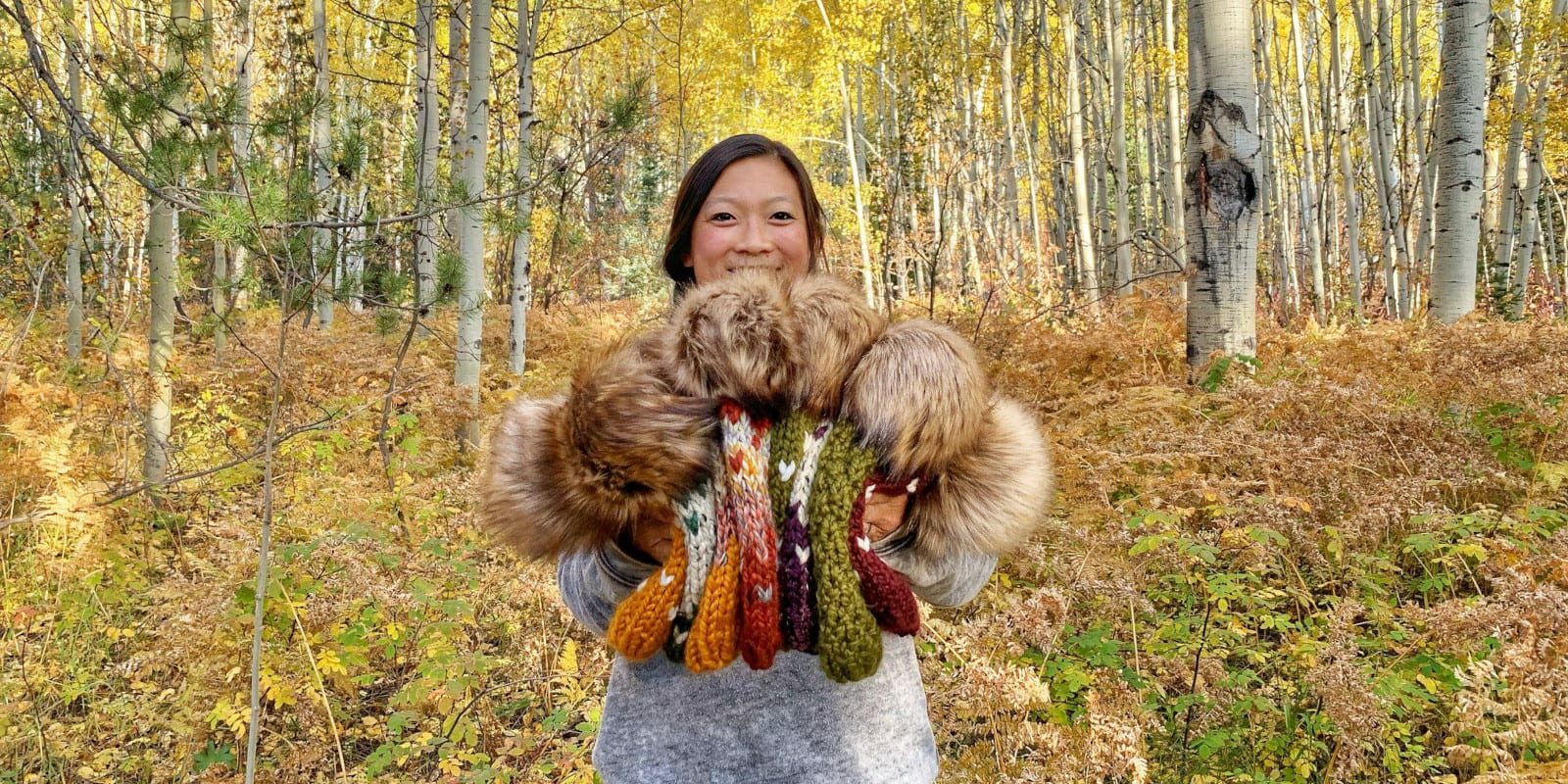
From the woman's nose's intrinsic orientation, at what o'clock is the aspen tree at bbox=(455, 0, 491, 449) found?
The aspen tree is roughly at 5 o'clock from the woman's nose.

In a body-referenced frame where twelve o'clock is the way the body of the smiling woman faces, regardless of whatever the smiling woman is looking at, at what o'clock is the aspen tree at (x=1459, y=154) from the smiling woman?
The aspen tree is roughly at 8 o'clock from the smiling woman.

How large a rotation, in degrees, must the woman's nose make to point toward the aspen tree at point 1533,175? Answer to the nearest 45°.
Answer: approximately 135° to its left

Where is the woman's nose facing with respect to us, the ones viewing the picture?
facing the viewer

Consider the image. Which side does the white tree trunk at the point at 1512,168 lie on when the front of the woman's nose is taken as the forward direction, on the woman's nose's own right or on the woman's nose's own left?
on the woman's nose's own left

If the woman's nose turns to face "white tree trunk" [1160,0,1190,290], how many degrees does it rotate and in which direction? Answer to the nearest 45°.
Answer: approximately 135° to its left

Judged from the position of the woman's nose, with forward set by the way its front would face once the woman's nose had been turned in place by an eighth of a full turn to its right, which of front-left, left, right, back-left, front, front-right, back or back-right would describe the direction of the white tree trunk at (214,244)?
right
